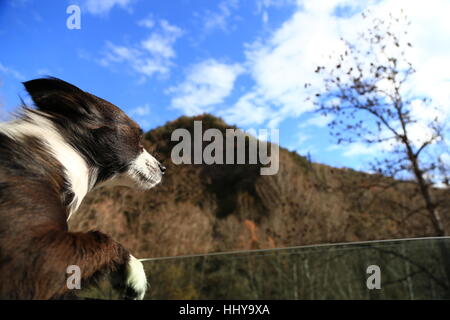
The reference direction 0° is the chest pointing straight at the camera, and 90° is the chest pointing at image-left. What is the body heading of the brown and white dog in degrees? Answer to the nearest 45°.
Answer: approximately 270°
